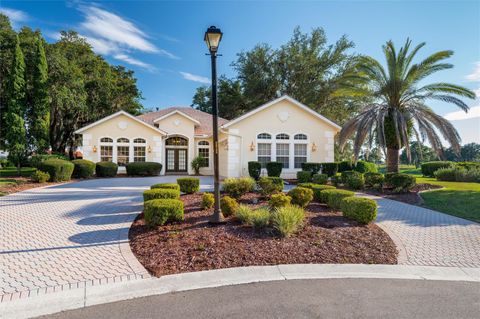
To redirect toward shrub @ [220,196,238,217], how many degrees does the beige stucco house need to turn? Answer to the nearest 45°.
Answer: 0° — it already faces it

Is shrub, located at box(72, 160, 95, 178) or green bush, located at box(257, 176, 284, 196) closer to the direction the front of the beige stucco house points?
the green bush

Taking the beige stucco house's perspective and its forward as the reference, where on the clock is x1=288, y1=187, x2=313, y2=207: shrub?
The shrub is roughly at 12 o'clock from the beige stucco house.

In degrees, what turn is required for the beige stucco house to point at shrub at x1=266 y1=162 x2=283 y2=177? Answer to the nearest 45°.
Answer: approximately 45° to its left

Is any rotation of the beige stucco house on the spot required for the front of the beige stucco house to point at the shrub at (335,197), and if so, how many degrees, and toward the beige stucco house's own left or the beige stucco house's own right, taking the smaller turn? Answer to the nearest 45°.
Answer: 0° — it already faces it

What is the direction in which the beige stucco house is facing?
toward the camera

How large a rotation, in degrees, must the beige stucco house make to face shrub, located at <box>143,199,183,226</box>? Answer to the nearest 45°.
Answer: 0° — it already faces it

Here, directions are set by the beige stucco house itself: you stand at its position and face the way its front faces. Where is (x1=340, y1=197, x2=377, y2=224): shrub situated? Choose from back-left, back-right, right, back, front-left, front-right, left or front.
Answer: front

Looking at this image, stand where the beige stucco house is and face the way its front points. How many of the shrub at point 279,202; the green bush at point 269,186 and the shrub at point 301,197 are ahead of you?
3

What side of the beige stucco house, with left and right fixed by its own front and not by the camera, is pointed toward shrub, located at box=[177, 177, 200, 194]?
front

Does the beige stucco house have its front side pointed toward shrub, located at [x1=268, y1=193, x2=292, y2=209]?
yes

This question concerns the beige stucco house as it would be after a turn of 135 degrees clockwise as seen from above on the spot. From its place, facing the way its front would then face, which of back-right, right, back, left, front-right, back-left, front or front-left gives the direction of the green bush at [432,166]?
back-right

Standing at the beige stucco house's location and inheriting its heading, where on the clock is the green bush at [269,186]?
The green bush is roughly at 12 o'clock from the beige stucco house.
